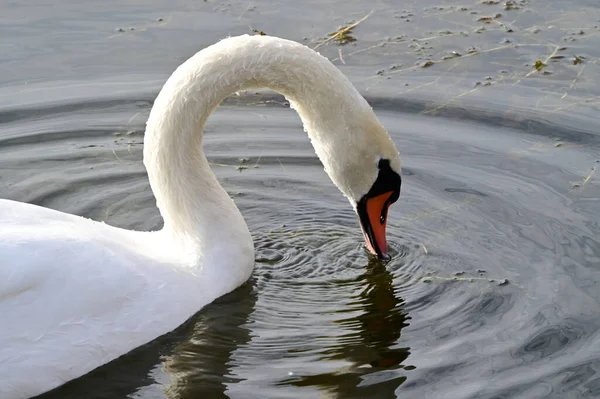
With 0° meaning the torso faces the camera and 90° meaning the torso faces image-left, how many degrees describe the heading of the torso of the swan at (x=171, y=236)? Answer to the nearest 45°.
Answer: approximately 270°
